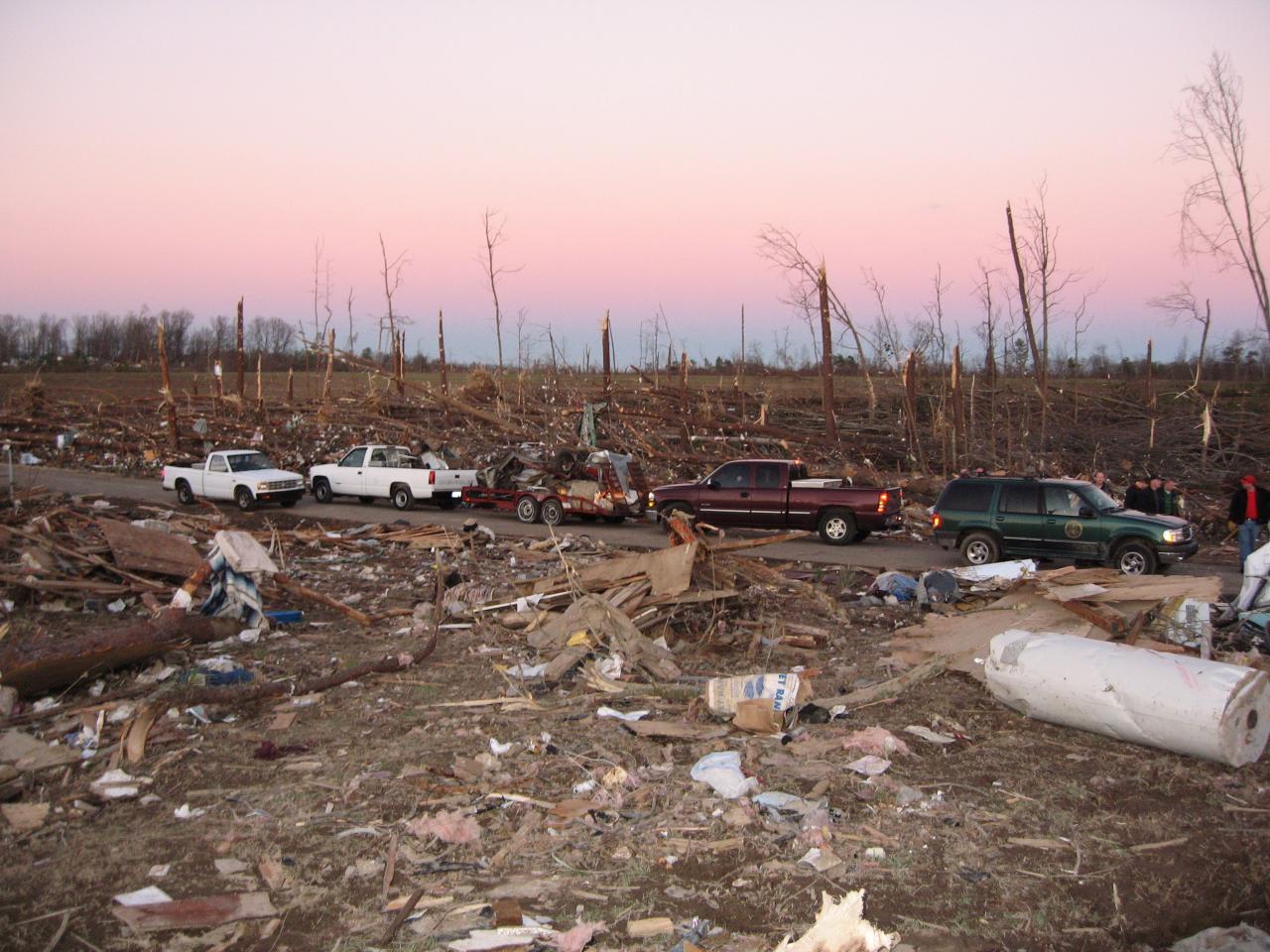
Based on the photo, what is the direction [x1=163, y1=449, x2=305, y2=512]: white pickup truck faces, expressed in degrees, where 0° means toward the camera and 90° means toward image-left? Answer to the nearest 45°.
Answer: approximately 315°

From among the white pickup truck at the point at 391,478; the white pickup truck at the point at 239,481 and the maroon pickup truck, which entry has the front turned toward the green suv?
the white pickup truck at the point at 239,481

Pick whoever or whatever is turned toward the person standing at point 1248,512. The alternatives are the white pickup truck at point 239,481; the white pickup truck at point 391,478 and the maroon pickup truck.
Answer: the white pickup truck at point 239,481

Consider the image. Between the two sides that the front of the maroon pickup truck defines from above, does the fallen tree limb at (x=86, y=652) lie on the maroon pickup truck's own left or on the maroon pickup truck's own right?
on the maroon pickup truck's own left

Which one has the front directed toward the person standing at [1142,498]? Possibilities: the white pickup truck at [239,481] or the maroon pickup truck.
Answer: the white pickup truck

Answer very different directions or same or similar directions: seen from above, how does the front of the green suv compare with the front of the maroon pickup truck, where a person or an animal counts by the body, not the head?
very different directions

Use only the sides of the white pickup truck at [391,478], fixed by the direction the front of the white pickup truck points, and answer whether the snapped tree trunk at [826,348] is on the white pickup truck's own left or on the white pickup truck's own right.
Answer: on the white pickup truck's own right

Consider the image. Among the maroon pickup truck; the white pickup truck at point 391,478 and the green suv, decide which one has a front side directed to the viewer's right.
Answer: the green suv

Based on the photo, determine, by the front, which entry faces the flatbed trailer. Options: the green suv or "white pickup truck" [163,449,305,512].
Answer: the white pickup truck

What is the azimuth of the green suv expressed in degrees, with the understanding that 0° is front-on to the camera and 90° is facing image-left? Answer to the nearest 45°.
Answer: approximately 270°

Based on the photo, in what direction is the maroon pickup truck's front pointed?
to the viewer's left

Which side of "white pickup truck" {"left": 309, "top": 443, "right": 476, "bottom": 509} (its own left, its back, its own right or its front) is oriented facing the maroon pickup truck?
back

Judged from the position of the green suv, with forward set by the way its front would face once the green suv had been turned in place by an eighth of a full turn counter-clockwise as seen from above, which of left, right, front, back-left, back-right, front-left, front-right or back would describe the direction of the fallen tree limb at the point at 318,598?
back

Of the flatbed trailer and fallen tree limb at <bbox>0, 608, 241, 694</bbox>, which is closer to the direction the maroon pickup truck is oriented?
the flatbed trailer

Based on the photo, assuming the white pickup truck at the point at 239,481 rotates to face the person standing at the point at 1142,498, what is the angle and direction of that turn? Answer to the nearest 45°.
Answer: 0° — it already faces them

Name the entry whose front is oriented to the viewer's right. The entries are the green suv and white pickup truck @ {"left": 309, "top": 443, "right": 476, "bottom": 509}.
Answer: the green suv

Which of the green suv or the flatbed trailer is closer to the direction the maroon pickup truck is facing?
the flatbed trailer

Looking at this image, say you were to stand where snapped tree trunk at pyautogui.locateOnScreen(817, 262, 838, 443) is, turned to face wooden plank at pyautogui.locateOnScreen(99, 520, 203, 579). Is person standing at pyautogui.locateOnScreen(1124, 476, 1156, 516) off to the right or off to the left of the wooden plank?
left

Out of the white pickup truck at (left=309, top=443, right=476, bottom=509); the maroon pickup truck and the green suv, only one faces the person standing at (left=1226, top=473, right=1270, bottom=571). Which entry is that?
the green suv
